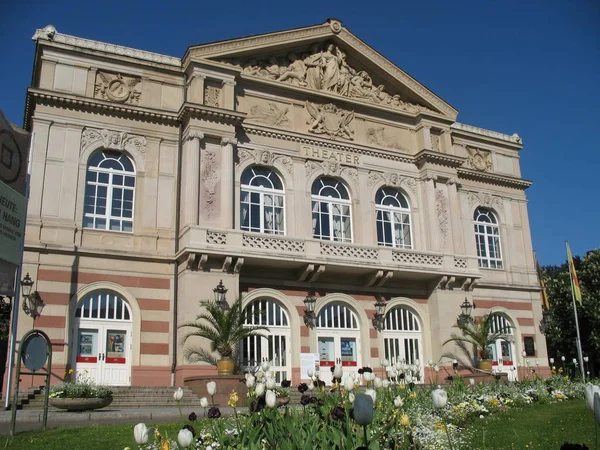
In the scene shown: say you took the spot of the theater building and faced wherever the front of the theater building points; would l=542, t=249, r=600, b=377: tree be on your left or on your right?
on your left

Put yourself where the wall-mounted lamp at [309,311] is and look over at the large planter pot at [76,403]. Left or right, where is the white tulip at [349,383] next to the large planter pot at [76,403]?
left

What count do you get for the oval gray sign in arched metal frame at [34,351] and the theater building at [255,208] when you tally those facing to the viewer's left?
0

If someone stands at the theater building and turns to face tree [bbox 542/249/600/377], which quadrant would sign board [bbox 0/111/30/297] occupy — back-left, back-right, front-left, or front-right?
back-right

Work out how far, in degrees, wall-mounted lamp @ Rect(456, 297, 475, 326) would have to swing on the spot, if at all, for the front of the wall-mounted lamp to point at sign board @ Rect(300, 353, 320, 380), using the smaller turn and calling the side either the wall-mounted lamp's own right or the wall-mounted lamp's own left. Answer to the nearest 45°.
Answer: approximately 90° to the wall-mounted lamp's own right

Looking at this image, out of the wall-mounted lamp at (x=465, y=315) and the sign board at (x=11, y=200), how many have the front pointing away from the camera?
0

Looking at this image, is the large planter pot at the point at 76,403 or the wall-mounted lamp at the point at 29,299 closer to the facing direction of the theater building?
the large planter pot

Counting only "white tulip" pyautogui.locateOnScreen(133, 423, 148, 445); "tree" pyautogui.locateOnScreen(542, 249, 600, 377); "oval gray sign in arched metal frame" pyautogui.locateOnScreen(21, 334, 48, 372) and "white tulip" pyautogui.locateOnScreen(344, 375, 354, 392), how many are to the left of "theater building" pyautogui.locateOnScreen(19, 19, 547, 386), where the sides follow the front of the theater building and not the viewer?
1

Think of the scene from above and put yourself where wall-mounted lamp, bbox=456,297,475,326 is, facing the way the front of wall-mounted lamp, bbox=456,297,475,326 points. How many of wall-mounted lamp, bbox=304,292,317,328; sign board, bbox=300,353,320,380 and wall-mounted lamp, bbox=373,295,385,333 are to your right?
3

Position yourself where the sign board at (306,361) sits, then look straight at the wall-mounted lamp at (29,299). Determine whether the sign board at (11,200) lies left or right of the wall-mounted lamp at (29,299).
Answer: left

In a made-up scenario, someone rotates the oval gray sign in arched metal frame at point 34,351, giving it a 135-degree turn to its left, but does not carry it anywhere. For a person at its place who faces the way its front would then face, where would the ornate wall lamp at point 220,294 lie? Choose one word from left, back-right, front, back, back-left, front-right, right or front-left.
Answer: front-right

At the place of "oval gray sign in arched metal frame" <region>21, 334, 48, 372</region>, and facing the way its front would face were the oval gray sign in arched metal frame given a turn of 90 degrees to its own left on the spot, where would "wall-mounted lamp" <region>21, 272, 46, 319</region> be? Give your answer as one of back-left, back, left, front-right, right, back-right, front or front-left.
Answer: front-left

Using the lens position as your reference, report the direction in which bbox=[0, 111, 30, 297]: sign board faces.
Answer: facing the viewer and to the right of the viewer

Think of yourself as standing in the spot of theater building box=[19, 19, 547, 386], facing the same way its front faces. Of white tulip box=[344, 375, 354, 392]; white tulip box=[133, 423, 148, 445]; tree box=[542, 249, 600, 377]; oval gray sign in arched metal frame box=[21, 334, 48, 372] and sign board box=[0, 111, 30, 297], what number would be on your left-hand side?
1
